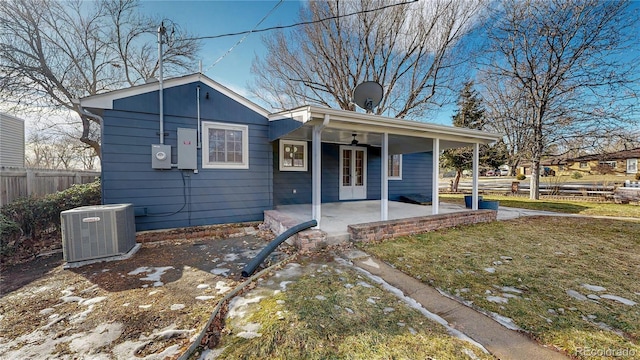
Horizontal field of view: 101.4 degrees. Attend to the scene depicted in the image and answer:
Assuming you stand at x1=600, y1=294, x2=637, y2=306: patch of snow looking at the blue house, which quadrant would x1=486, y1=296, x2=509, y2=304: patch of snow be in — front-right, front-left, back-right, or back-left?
front-left

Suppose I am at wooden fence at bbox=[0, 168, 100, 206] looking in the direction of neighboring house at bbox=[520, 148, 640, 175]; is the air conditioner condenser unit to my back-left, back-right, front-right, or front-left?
front-right

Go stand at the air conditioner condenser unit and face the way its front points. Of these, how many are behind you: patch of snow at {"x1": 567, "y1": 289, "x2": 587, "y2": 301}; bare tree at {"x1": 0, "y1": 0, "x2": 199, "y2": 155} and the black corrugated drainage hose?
1

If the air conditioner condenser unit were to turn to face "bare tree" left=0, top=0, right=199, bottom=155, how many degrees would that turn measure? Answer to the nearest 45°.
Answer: approximately 180°

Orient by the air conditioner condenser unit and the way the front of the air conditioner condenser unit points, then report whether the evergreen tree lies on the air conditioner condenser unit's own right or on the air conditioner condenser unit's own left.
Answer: on the air conditioner condenser unit's own left

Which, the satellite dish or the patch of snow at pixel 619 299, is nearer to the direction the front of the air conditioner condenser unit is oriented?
the patch of snow

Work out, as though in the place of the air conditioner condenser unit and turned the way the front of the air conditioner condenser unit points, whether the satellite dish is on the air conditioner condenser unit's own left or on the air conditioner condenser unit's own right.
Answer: on the air conditioner condenser unit's own left

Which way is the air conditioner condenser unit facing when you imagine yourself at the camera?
facing the viewer
